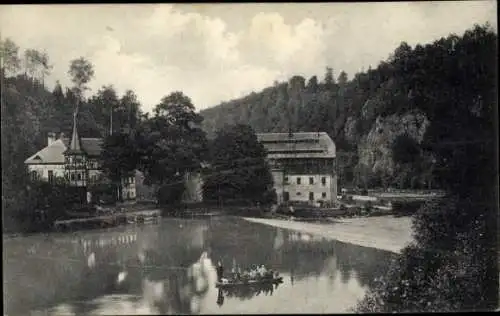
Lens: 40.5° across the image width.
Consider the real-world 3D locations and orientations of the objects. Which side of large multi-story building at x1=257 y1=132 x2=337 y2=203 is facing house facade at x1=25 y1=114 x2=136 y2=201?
right

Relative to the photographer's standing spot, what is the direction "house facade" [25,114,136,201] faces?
facing the viewer

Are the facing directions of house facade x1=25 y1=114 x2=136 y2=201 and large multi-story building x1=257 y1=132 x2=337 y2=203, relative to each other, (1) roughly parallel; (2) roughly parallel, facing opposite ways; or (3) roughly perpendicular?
roughly parallel

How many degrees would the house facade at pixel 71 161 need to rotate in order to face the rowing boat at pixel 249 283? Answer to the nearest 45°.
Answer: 0° — it already faces it

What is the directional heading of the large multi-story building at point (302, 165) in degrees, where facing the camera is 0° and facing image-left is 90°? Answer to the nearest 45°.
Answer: approximately 0°

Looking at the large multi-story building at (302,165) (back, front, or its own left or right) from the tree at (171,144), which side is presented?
right

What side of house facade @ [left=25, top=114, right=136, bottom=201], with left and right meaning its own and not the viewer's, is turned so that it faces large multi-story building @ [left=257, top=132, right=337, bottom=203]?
left

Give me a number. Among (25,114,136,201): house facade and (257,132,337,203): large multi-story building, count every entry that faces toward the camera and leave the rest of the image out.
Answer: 2
